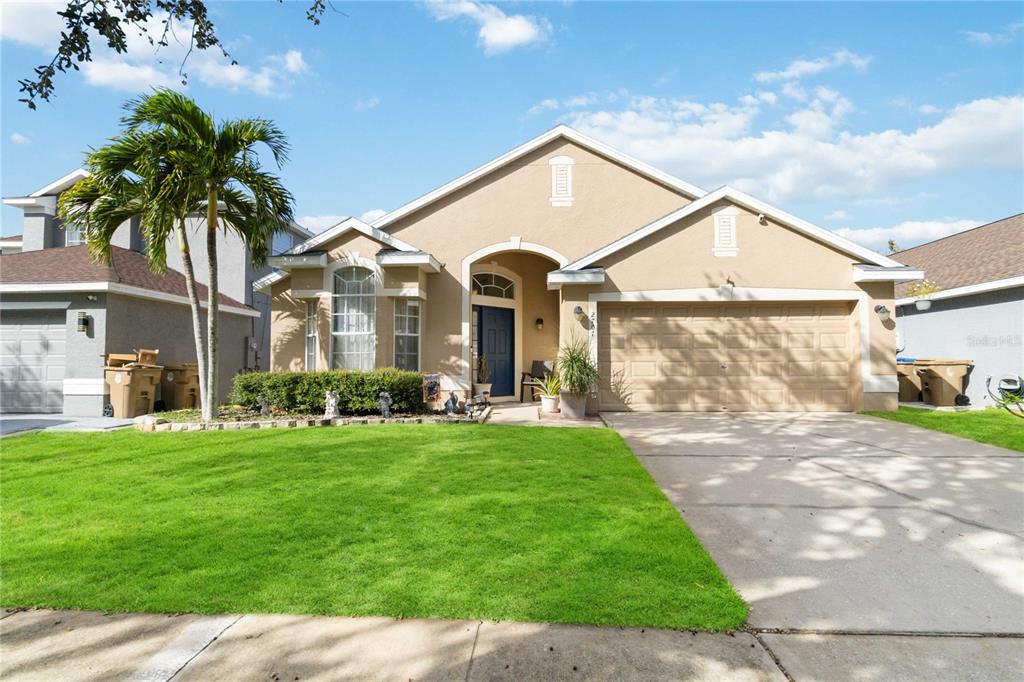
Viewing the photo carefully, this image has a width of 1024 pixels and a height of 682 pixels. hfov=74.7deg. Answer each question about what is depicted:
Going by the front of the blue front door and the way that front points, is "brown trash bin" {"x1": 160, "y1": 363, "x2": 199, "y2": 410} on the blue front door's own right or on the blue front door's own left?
on the blue front door's own right

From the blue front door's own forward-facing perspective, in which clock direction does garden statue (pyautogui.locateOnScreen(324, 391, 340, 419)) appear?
The garden statue is roughly at 1 o'clock from the blue front door.

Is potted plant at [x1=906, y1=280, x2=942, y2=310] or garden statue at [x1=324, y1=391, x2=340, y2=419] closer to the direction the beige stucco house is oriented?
the garden statue

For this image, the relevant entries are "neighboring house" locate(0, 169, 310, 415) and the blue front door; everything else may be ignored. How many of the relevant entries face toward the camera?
2

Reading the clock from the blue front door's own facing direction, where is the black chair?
The black chair is roughly at 9 o'clock from the blue front door.

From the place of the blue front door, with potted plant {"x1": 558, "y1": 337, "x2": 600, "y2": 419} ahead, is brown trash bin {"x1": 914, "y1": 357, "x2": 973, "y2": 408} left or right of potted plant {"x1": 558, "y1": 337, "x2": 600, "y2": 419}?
left

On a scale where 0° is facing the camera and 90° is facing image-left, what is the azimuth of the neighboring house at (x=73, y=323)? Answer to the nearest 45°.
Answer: approximately 0°

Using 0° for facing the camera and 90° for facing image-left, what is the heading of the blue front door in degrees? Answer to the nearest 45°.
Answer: approximately 0°
